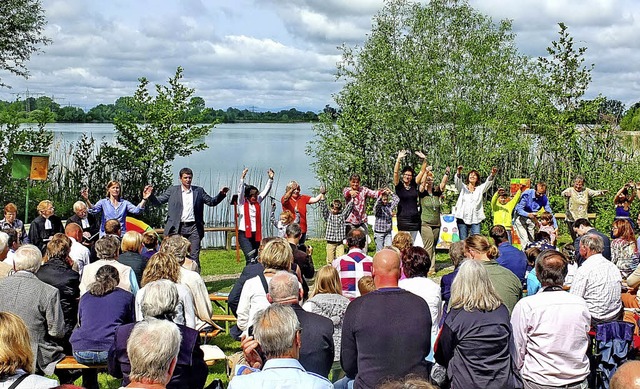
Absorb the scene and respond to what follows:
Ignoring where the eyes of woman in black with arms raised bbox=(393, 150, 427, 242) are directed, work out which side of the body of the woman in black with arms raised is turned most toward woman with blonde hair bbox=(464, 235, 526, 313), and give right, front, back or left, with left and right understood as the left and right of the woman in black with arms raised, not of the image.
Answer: front

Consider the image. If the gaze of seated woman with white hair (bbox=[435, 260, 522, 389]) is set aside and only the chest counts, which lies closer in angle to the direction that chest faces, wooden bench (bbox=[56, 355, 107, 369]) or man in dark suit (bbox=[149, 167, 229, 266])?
the man in dark suit

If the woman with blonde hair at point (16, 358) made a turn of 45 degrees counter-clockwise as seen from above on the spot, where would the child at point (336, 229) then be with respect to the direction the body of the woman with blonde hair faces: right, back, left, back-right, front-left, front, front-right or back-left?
right

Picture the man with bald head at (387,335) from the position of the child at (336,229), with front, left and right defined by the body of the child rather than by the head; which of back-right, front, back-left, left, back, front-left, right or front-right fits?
front

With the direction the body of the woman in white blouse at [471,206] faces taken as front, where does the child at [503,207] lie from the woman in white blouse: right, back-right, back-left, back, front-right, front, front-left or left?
back-left

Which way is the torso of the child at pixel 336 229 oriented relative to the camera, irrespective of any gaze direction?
toward the camera

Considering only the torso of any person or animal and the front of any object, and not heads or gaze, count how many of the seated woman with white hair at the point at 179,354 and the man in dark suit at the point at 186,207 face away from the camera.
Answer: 1

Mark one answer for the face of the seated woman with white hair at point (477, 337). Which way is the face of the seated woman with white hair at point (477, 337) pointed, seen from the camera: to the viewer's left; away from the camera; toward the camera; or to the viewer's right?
away from the camera

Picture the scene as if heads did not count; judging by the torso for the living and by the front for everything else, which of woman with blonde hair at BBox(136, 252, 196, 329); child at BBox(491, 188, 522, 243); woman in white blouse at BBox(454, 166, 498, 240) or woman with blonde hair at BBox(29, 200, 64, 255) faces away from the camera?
woman with blonde hair at BBox(136, 252, 196, 329)

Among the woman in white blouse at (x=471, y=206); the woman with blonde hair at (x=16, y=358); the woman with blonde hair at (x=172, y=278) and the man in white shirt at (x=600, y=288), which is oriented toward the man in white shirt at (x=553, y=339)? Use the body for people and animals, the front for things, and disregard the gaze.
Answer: the woman in white blouse

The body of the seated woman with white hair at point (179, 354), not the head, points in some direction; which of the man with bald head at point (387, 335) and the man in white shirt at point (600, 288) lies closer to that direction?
the man in white shirt

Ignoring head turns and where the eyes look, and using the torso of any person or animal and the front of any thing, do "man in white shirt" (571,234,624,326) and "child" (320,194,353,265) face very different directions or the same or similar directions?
very different directions

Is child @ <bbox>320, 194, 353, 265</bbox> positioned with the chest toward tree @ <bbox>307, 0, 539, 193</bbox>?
no

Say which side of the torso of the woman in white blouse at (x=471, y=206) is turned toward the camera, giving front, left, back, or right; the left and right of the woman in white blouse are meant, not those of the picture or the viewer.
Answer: front

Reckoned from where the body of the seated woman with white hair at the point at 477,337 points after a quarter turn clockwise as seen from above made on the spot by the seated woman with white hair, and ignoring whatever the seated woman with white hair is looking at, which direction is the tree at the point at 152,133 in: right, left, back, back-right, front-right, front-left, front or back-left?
back-left

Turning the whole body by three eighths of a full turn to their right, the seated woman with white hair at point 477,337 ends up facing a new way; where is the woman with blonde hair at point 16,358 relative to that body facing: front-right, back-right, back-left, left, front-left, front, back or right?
right

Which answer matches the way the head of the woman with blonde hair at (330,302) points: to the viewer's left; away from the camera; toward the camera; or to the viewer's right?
away from the camera

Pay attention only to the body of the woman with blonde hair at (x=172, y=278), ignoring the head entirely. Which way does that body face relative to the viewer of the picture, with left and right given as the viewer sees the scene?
facing away from the viewer

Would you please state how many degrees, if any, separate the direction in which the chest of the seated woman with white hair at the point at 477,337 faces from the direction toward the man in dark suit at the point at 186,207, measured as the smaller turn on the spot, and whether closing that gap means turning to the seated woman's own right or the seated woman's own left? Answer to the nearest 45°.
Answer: approximately 45° to the seated woman's own left

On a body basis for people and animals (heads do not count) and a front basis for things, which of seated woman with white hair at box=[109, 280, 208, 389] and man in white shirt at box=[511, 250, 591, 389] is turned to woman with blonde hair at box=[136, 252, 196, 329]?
the seated woman with white hair

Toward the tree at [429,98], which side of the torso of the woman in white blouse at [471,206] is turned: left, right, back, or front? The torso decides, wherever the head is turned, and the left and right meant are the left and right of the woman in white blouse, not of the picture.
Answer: back

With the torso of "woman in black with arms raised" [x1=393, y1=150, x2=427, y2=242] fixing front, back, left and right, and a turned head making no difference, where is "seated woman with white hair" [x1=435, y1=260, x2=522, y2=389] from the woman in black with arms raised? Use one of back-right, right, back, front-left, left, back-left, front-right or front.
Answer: front

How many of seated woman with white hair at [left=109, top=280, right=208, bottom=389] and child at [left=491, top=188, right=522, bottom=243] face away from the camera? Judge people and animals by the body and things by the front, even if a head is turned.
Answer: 1

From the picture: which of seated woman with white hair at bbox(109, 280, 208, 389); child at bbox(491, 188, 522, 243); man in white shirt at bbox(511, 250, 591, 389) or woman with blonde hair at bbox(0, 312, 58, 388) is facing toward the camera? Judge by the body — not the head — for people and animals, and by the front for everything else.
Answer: the child

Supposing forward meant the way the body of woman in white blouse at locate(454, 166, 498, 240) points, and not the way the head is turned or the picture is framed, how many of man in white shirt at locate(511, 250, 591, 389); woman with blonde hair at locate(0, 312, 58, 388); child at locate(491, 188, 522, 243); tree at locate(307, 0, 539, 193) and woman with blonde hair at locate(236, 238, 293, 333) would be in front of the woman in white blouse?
3
